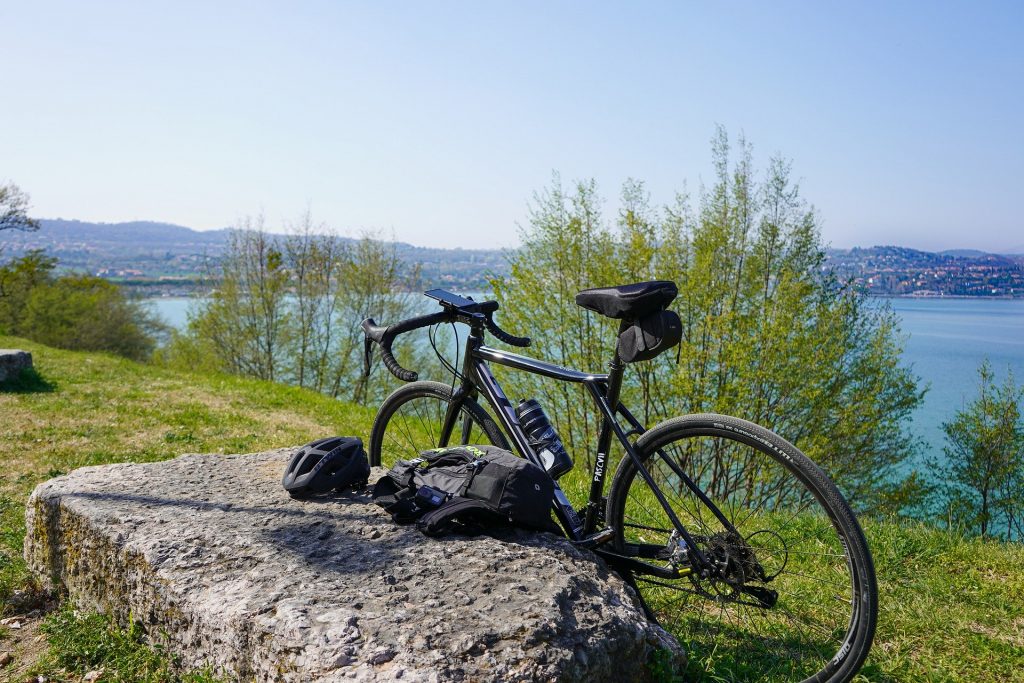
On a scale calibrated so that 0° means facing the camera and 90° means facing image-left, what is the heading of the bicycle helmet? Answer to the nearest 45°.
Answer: approximately 45°

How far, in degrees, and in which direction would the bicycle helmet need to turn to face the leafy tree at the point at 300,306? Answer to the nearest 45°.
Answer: approximately 135° to its right

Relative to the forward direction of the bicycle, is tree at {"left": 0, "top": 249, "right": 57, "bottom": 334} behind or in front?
in front

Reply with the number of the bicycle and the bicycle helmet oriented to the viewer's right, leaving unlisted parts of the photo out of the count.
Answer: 0

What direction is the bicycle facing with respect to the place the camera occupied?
facing away from the viewer and to the left of the viewer

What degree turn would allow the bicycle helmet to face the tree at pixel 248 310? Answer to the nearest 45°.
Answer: approximately 135° to its right

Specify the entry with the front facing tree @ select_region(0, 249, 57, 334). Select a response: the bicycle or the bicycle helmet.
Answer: the bicycle

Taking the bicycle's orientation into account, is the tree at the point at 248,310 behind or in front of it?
in front

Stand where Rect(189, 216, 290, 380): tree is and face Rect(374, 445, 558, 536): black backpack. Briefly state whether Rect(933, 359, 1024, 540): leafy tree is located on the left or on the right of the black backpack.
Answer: left
